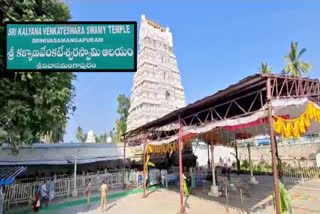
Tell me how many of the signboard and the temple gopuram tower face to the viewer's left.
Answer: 0

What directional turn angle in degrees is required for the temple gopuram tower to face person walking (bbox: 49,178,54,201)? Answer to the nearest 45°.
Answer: approximately 45° to its right

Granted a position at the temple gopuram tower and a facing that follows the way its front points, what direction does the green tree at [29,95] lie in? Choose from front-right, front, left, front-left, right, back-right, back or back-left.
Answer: front-right

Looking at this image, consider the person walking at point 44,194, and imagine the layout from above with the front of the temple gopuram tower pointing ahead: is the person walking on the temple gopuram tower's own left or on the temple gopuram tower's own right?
on the temple gopuram tower's own right
